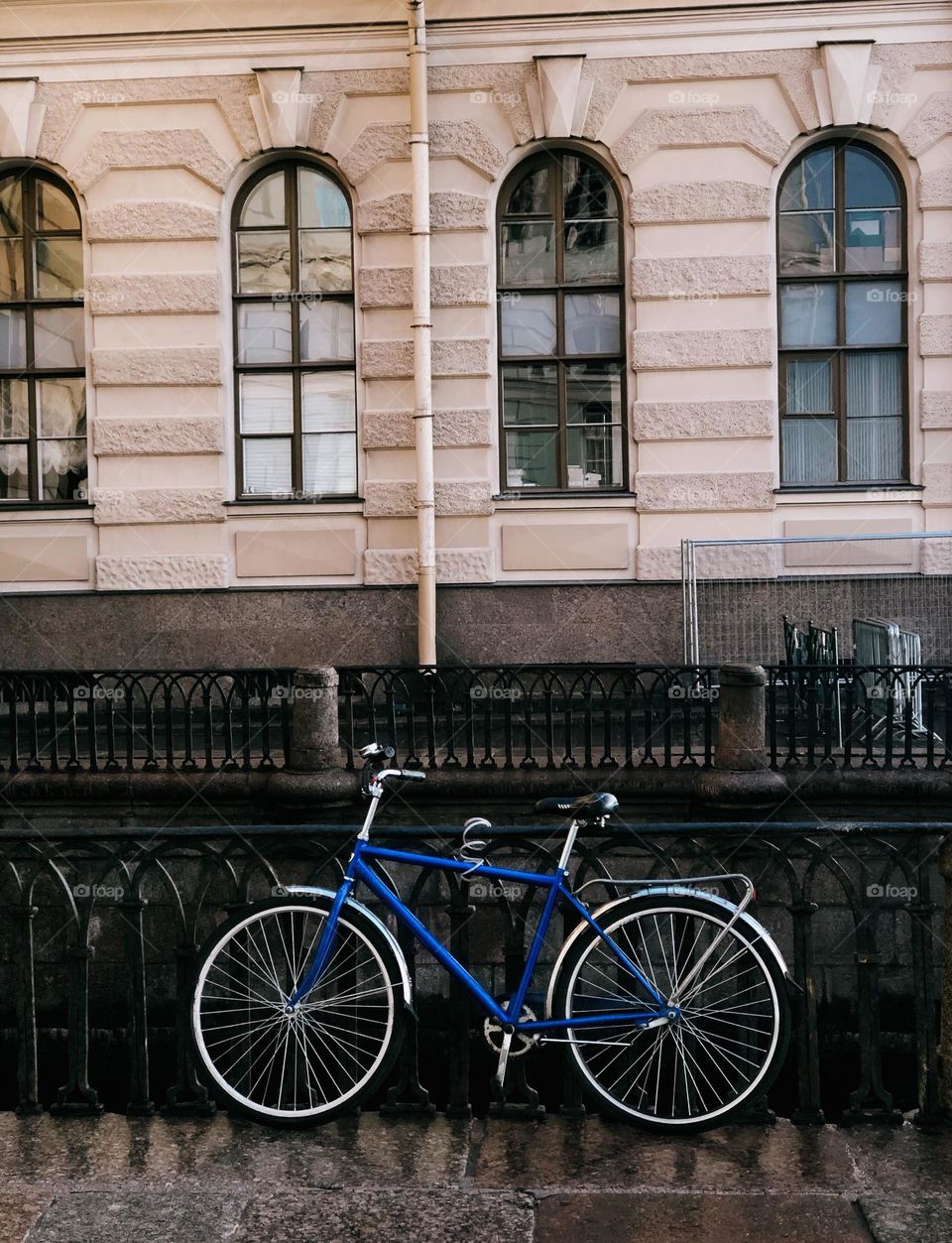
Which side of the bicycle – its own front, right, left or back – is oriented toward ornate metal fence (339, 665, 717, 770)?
right

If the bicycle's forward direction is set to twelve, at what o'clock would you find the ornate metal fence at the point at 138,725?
The ornate metal fence is roughly at 2 o'clock from the bicycle.

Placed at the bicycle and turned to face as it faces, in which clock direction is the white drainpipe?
The white drainpipe is roughly at 3 o'clock from the bicycle.

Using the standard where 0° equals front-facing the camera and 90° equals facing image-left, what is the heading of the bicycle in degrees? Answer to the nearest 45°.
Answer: approximately 90°

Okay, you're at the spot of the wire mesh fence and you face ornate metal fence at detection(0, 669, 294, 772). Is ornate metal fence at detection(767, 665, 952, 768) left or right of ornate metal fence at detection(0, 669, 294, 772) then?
left

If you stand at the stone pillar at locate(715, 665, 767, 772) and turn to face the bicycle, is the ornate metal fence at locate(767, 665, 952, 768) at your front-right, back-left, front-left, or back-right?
back-left

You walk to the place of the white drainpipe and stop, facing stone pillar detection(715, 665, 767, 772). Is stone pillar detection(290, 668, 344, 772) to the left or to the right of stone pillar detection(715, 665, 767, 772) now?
right

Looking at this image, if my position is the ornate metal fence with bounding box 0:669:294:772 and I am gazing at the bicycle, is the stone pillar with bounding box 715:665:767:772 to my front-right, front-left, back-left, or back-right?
front-left

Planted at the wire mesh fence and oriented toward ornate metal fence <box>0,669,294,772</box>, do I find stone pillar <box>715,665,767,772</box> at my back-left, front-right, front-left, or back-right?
front-left

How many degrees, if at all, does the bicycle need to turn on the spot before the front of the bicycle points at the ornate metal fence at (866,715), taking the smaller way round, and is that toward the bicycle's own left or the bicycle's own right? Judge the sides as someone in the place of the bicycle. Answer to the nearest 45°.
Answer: approximately 135° to the bicycle's own right
